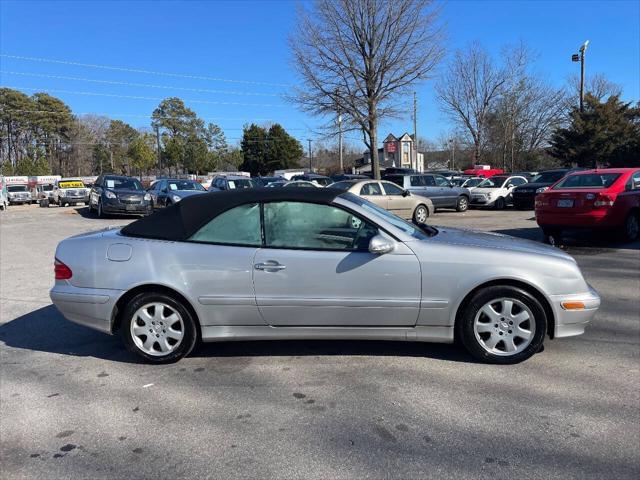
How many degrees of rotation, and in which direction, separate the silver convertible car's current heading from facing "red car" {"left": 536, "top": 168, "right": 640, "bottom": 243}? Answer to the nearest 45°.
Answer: approximately 45° to its left

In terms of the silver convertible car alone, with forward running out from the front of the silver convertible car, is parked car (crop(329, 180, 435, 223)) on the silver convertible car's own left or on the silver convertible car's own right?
on the silver convertible car's own left

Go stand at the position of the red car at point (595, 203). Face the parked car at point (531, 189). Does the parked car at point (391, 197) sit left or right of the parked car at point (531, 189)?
left

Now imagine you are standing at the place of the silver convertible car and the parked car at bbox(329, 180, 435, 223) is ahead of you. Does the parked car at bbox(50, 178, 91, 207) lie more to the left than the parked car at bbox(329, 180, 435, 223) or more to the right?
left

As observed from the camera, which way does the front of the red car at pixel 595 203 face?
facing away from the viewer and to the right of the viewer

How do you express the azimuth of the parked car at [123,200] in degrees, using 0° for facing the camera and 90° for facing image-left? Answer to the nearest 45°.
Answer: approximately 315°

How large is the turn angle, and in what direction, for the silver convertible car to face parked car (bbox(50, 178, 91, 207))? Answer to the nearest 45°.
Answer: approximately 135° to its left

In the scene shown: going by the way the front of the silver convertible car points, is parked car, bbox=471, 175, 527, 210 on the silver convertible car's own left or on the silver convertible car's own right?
on the silver convertible car's own left

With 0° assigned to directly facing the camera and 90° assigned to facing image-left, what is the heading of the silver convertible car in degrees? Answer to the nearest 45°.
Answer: approximately 270°
